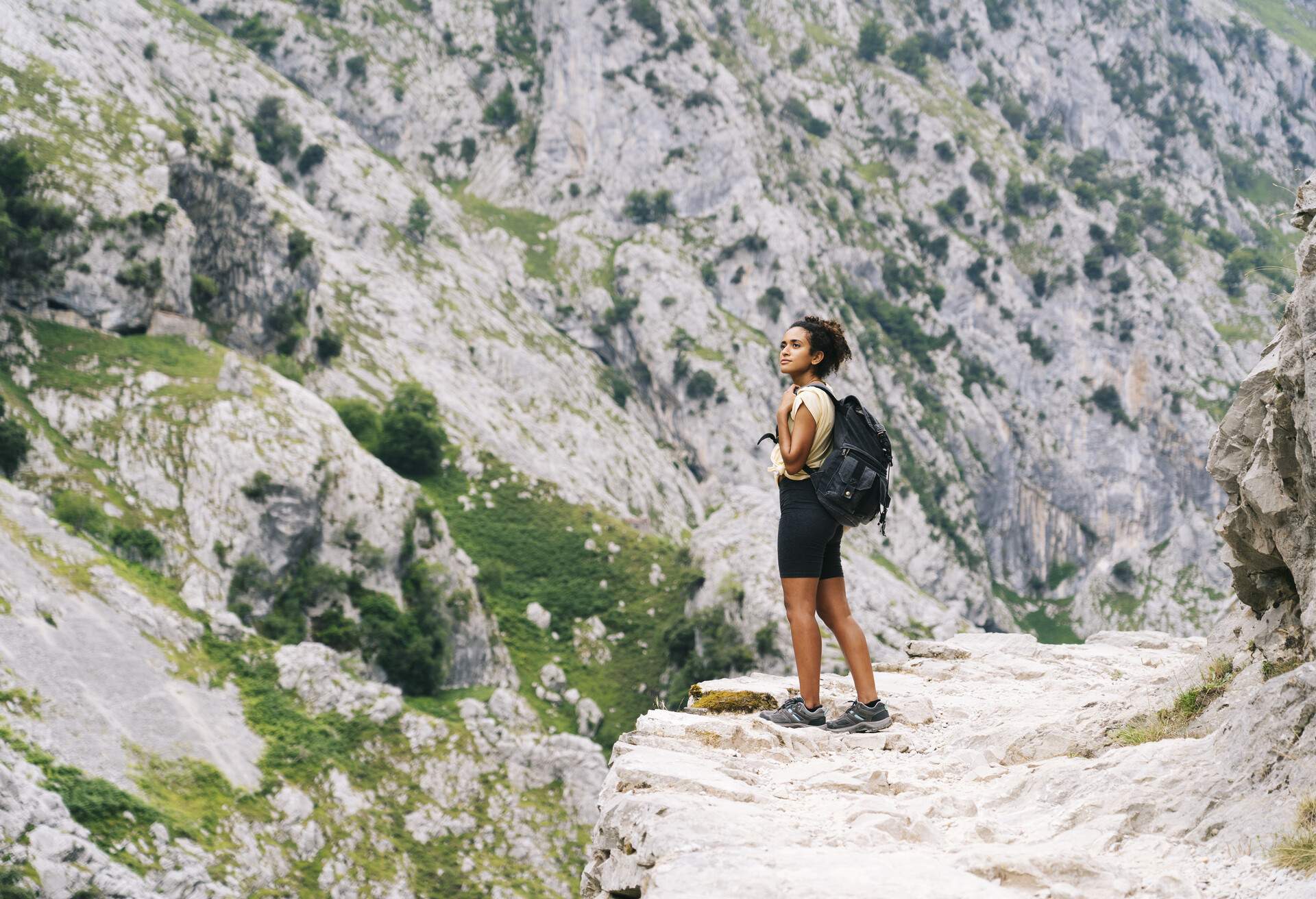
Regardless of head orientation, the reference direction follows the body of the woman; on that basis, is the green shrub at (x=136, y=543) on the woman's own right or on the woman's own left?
on the woman's own right

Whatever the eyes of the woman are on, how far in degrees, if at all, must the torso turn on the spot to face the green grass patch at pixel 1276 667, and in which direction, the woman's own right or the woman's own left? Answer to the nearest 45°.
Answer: approximately 135° to the woman's own left

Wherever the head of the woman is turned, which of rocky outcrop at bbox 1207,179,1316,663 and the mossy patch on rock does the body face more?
the mossy patch on rock

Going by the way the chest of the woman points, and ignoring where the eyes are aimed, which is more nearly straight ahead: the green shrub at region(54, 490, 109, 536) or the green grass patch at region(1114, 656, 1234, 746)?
the green shrub

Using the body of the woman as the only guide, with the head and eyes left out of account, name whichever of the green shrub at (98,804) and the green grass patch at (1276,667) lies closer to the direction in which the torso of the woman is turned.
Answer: the green shrub

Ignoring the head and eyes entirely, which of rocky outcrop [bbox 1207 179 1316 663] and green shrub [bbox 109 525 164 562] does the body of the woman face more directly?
the green shrub

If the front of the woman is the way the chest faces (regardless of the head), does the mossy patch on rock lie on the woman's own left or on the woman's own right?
on the woman's own right

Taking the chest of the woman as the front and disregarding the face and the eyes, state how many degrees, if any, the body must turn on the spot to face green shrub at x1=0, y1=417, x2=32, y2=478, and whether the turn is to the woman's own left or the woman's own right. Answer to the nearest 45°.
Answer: approximately 45° to the woman's own right

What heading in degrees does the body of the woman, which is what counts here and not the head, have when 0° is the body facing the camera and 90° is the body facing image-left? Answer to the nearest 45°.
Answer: approximately 90°
